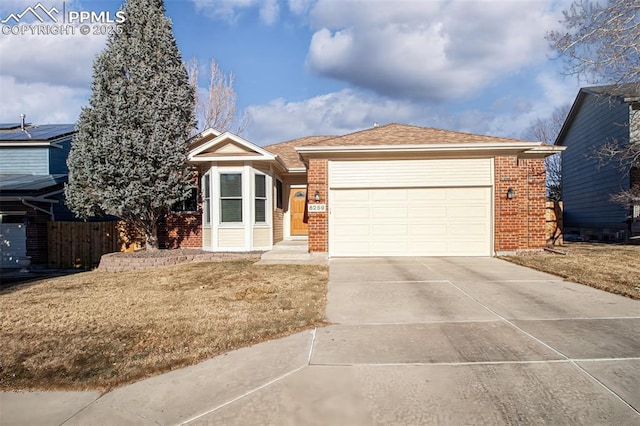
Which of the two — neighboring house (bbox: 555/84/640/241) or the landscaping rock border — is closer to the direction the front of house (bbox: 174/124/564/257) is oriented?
the landscaping rock border

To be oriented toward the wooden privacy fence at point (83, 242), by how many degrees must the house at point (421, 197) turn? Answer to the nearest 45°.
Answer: approximately 90° to its right

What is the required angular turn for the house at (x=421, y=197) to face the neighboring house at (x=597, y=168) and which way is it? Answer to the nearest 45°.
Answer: approximately 135° to its left

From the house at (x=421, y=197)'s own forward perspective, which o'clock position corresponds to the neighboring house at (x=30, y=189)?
The neighboring house is roughly at 3 o'clock from the house.

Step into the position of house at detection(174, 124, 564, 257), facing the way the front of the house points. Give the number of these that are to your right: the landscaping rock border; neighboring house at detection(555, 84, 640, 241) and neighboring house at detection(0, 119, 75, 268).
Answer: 2

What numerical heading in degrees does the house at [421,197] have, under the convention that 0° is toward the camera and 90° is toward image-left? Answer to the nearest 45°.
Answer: approximately 0°

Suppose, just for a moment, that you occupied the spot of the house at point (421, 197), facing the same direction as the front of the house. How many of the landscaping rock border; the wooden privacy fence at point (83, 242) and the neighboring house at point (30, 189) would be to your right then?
3

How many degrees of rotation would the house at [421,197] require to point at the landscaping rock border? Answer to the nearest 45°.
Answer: approximately 90° to its right
